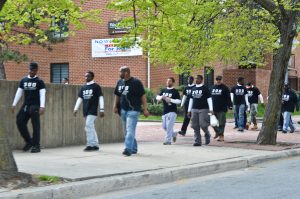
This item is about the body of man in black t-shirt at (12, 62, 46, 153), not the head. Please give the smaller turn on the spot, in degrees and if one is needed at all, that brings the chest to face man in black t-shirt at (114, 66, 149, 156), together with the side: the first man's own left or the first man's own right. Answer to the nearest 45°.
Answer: approximately 45° to the first man's own left

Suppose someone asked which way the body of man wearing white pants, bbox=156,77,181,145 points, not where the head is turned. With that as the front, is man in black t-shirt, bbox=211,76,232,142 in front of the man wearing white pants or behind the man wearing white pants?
behind

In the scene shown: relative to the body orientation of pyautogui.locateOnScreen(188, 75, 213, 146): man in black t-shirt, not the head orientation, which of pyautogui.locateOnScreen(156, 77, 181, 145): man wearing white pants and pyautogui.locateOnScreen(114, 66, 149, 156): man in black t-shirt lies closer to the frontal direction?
the man in black t-shirt

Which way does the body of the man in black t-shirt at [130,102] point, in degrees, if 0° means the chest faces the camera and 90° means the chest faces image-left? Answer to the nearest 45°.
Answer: approximately 45°

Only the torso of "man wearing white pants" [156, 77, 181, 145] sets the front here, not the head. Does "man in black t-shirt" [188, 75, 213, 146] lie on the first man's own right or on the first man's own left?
on the first man's own left

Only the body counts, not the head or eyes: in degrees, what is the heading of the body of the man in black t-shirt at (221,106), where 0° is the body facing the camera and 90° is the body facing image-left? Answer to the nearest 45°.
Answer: approximately 45°
